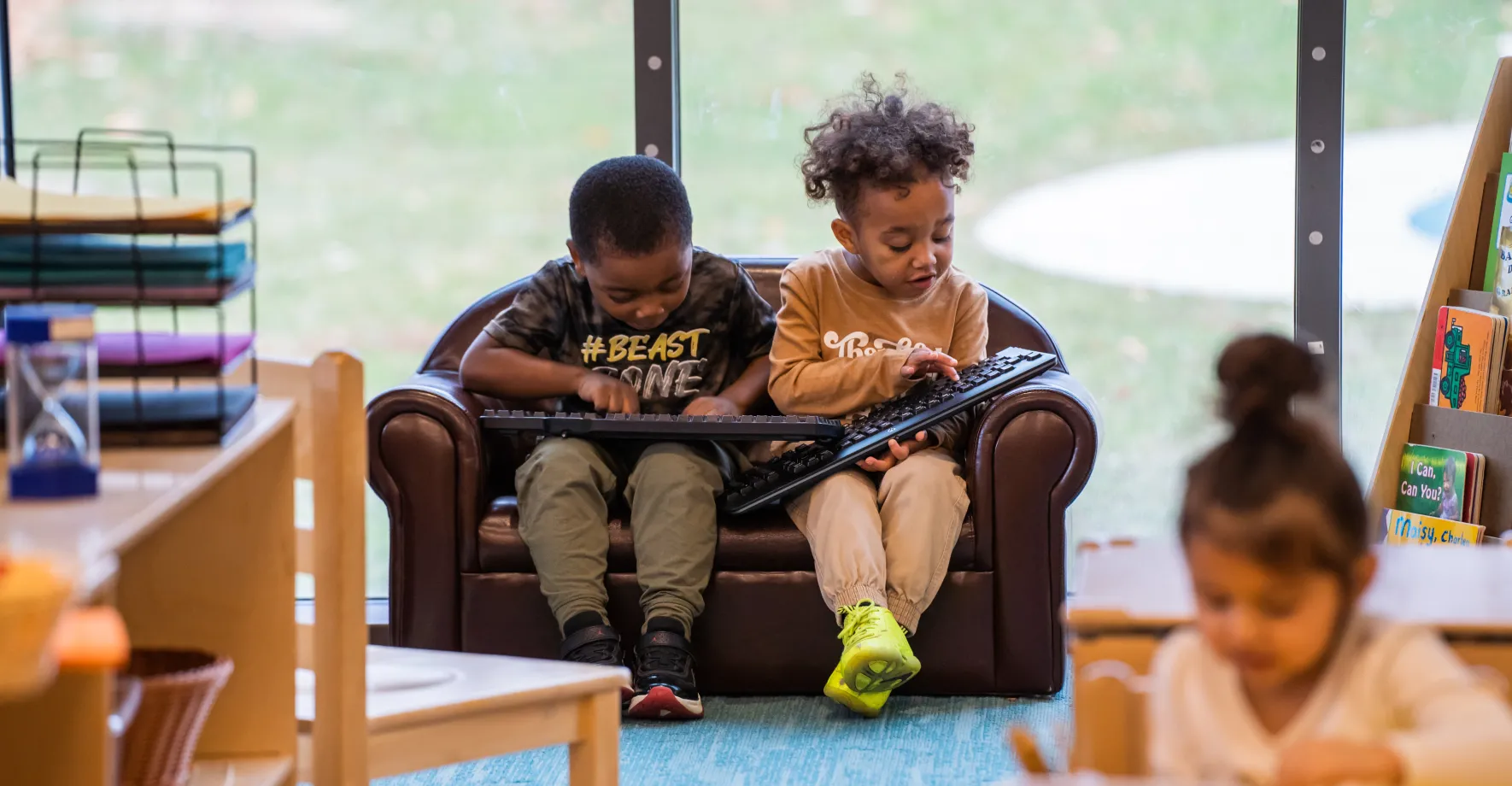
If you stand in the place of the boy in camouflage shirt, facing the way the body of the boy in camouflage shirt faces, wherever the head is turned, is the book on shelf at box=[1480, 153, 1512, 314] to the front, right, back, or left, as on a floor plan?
left

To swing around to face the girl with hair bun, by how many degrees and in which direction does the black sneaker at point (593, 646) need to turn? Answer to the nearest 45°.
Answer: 0° — it already faces them

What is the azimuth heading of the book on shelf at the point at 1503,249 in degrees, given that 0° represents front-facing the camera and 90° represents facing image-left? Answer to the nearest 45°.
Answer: approximately 0°

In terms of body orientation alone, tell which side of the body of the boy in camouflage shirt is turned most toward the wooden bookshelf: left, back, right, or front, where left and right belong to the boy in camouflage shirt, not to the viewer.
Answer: left

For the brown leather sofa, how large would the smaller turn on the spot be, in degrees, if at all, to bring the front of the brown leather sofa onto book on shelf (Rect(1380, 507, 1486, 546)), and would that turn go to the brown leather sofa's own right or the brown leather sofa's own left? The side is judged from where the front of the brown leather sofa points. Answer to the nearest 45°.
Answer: approximately 90° to the brown leather sofa's own left
